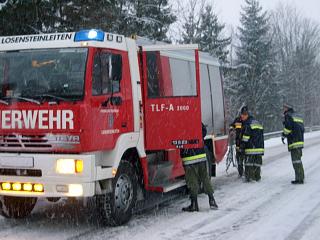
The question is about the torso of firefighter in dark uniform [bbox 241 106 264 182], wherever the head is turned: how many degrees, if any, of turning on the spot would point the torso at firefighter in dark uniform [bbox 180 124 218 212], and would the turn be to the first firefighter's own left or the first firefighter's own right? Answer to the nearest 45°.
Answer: approximately 90° to the first firefighter's own left

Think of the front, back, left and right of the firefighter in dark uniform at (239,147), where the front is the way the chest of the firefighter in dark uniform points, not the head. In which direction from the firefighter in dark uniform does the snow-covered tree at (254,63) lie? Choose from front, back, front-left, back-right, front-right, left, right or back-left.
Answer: right

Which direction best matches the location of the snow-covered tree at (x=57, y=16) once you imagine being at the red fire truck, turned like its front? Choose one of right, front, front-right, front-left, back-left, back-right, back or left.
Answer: back-right

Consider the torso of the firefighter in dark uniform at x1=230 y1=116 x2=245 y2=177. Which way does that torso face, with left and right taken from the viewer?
facing to the left of the viewer

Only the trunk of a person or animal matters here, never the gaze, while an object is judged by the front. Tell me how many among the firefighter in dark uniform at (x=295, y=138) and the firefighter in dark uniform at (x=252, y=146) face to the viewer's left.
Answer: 2

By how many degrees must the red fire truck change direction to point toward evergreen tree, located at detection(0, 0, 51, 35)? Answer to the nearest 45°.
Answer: approximately 135° to its right

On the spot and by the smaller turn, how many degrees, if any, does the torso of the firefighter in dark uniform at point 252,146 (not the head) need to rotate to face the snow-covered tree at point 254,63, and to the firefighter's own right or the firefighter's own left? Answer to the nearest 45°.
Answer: approximately 90° to the firefighter's own right

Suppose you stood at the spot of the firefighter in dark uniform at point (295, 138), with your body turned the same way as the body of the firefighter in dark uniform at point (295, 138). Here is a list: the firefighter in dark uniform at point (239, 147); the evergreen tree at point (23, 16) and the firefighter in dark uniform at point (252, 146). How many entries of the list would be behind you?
0

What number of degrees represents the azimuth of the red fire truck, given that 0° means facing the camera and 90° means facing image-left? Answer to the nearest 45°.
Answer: approximately 45°

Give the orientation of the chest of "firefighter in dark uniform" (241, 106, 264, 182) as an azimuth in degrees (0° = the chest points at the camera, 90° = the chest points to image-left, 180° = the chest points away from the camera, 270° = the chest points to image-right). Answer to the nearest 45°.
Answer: approximately 90°

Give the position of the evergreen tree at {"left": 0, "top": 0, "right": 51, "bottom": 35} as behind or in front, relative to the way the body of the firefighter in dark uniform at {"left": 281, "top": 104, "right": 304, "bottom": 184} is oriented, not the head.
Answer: in front

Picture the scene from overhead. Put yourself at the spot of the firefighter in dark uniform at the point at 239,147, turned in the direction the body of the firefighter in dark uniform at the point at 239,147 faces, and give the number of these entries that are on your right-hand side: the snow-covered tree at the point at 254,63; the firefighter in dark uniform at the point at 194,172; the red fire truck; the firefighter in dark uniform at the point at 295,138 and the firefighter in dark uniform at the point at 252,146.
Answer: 1

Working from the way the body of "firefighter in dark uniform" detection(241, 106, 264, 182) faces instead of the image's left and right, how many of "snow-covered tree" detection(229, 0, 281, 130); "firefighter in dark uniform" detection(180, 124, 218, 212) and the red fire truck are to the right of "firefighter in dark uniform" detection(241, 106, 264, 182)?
1

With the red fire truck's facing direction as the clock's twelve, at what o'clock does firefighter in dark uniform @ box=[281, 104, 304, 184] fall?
The firefighter in dark uniform is roughly at 6 o'clock from the red fire truck.
